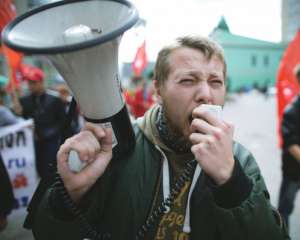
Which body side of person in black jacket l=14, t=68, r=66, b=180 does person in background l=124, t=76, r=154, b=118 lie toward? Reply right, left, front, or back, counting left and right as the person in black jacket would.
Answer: back

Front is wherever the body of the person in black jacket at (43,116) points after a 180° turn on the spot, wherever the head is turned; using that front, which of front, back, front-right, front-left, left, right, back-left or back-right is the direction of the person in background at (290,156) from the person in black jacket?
right

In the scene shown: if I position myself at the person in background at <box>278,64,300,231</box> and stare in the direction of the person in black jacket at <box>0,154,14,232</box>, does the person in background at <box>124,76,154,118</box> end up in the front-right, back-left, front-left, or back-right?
front-right

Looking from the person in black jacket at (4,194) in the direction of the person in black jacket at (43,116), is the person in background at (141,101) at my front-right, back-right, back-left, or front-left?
front-right

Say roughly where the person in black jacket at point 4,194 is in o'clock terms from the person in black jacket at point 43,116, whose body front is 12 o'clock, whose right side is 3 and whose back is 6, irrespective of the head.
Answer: the person in black jacket at point 4,194 is roughly at 11 o'clock from the person in black jacket at point 43,116.

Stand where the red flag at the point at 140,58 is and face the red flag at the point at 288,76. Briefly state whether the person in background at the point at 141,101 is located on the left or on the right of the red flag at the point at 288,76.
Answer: right

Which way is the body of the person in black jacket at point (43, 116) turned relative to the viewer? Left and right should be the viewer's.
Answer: facing the viewer and to the left of the viewer

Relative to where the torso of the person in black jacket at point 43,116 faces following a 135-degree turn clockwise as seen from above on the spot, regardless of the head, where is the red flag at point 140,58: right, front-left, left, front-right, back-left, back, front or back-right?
front-right
